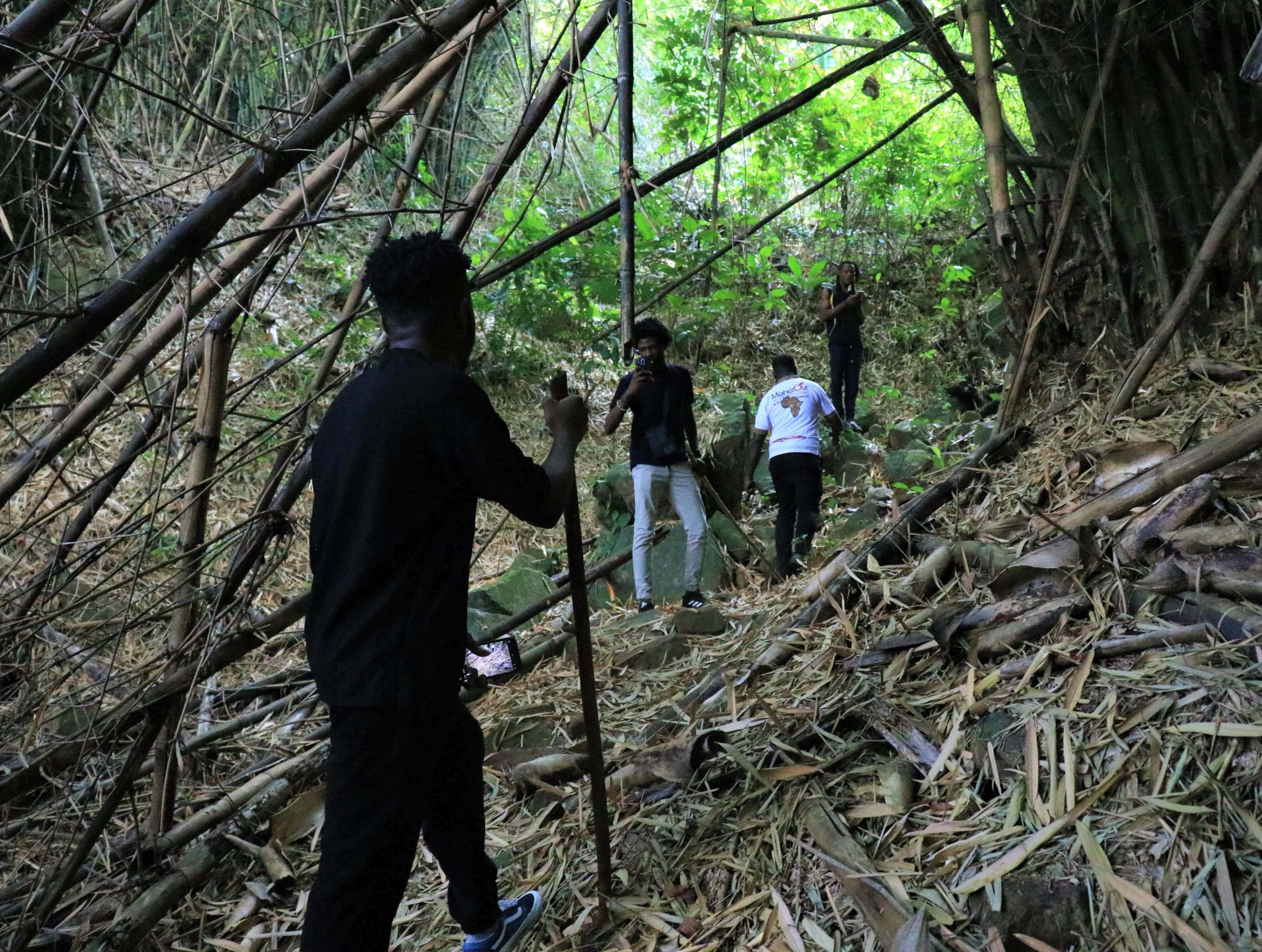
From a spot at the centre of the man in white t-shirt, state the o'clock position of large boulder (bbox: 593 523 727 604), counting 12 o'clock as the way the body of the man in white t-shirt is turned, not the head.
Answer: The large boulder is roughly at 9 o'clock from the man in white t-shirt.

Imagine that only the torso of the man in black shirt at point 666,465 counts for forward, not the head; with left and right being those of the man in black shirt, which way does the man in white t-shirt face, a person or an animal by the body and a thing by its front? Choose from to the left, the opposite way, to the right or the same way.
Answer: the opposite way

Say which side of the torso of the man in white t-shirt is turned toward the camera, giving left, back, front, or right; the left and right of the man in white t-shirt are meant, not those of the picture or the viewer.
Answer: back

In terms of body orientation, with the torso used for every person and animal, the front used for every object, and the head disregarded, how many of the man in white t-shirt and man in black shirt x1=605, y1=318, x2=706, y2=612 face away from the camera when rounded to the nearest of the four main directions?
1

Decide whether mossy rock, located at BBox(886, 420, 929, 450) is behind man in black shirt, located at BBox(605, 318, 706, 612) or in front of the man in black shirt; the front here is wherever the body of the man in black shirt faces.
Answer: behind

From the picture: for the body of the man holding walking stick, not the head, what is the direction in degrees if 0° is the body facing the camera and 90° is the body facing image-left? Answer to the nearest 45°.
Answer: approximately 225°

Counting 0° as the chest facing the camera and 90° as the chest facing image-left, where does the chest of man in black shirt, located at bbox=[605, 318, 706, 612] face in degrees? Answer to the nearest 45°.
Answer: approximately 0°
